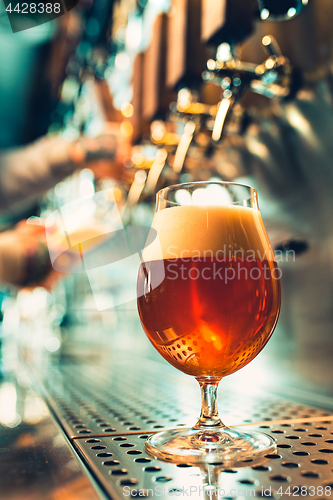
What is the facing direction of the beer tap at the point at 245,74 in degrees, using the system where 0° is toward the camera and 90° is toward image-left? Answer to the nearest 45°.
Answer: approximately 90°
